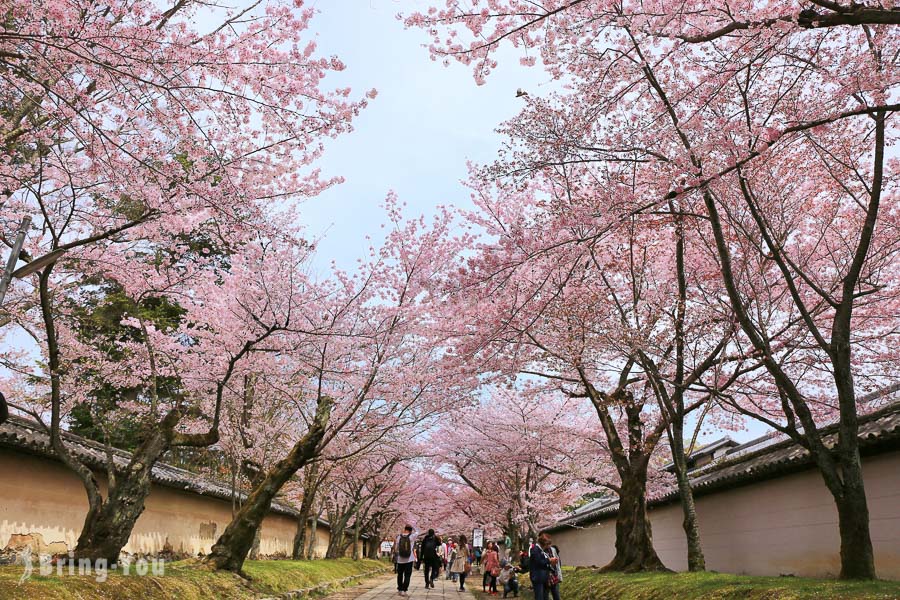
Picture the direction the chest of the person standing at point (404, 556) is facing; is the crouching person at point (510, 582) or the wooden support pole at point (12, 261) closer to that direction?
the crouching person

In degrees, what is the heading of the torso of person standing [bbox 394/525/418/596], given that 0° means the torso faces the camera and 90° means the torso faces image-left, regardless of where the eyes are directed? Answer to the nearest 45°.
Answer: approximately 180°

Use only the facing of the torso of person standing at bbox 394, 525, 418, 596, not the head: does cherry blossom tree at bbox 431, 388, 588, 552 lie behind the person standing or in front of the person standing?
in front

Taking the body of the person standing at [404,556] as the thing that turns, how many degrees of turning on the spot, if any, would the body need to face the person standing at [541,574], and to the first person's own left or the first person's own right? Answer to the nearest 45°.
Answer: approximately 135° to the first person's own right

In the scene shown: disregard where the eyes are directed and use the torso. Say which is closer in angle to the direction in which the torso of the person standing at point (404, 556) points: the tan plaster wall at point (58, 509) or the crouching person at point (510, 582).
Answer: the crouching person

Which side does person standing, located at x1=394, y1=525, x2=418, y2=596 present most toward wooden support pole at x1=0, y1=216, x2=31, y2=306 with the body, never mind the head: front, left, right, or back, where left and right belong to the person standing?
back

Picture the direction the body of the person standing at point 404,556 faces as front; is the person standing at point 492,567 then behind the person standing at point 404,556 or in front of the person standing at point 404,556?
in front
